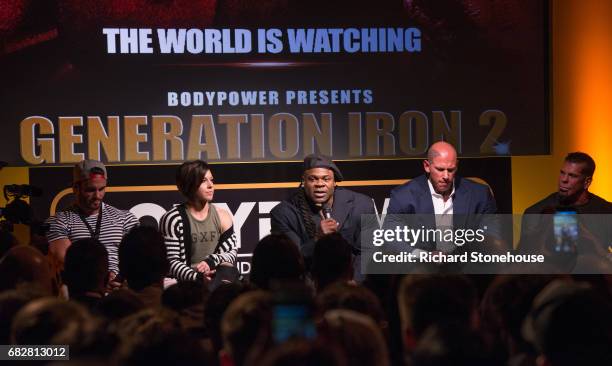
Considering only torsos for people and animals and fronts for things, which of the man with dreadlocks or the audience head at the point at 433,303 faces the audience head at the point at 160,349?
the man with dreadlocks

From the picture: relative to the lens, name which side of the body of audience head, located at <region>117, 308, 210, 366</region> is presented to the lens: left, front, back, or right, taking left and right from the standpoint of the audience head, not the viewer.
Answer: back

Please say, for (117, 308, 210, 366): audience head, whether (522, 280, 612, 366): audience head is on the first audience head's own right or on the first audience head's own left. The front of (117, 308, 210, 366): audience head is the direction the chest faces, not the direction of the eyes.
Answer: on the first audience head's own right

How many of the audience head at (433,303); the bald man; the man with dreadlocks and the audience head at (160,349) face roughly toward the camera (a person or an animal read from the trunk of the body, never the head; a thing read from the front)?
2

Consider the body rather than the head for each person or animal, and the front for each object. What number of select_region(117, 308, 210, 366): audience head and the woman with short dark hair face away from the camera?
1

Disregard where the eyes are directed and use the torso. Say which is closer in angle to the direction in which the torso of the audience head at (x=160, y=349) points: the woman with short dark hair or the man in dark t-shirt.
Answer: the woman with short dark hair

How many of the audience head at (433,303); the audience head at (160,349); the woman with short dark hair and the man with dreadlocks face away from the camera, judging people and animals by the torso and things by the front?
2

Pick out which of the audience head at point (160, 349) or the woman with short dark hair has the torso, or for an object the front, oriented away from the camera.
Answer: the audience head

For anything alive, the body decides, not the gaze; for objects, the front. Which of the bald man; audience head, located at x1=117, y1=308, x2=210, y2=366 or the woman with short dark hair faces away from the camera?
the audience head

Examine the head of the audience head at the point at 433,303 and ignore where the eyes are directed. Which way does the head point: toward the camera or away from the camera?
away from the camera

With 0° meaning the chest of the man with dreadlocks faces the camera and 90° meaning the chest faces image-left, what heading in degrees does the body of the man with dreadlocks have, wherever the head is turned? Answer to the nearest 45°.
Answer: approximately 0°

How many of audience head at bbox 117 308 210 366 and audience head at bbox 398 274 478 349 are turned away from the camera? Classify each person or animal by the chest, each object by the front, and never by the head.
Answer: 2

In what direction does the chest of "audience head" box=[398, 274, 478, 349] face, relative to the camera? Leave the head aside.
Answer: away from the camera

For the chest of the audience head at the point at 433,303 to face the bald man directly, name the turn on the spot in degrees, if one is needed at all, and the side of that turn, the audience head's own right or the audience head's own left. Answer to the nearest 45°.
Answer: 0° — they already face them

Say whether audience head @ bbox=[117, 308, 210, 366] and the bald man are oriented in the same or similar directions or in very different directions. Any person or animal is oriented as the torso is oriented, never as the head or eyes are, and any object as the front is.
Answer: very different directions
